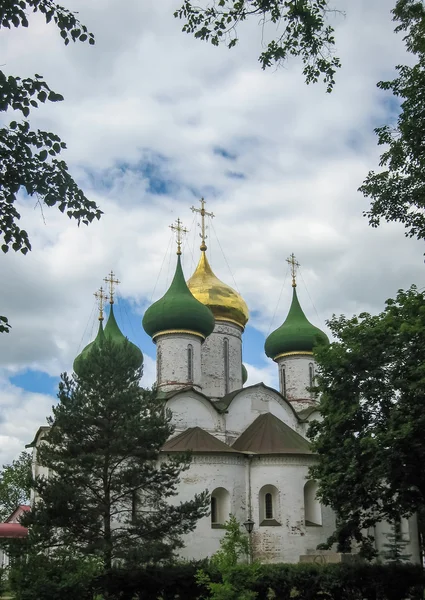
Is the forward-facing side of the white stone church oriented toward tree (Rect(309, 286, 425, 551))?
no

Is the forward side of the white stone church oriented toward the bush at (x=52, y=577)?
no

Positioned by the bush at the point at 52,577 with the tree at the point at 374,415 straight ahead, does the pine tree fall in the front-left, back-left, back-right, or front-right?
front-left

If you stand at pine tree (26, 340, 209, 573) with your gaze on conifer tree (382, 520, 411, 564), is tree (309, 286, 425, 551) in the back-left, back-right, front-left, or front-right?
front-right
